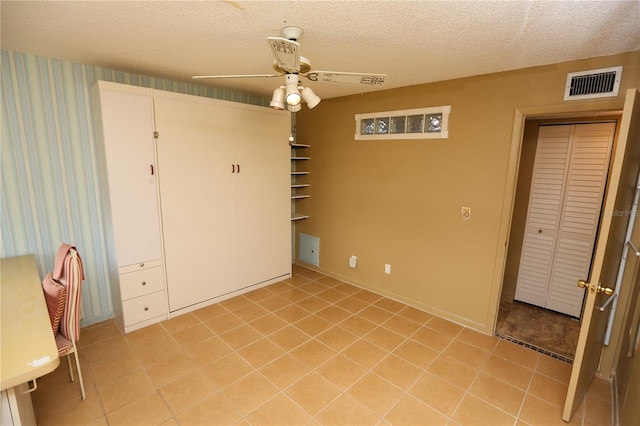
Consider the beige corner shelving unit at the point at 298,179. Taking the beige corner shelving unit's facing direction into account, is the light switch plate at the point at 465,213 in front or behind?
in front

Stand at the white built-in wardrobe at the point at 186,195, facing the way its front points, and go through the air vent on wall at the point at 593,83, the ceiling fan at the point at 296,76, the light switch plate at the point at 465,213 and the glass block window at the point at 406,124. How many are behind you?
0

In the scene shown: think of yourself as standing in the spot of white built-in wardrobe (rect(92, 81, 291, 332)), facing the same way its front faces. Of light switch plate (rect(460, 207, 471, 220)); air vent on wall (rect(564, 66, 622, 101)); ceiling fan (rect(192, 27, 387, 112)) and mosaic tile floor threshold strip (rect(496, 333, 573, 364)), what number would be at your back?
0

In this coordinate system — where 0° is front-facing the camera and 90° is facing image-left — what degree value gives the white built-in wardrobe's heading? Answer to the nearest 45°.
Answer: approximately 315°

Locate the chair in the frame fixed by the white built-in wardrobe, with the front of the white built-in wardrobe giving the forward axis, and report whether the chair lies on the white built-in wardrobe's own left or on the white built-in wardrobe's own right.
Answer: on the white built-in wardrobe's own right

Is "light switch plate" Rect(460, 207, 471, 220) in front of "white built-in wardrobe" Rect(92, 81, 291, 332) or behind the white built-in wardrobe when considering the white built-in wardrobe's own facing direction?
in front

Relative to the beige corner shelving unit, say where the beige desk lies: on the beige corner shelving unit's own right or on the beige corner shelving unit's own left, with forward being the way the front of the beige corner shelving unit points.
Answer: on the beige corner shelving unit's own right

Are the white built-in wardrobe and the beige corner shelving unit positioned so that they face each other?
no

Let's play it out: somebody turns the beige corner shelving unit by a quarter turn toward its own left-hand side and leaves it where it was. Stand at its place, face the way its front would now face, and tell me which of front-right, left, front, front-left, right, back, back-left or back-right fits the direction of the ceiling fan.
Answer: back-right

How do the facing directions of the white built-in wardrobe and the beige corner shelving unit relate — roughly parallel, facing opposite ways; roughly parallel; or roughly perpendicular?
roughly parallel

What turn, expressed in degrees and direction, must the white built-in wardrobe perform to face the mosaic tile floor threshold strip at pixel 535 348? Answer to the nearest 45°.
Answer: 0° — it already faces it

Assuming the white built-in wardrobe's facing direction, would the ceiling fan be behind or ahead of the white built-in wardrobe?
ahead

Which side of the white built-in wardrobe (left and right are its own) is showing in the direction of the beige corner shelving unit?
left

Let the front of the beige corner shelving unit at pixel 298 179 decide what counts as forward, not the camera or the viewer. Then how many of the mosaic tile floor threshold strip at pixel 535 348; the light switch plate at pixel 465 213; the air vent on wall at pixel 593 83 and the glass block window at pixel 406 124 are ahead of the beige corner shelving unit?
4

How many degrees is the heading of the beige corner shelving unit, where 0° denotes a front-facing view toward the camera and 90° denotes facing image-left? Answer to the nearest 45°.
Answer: approximately 315°
